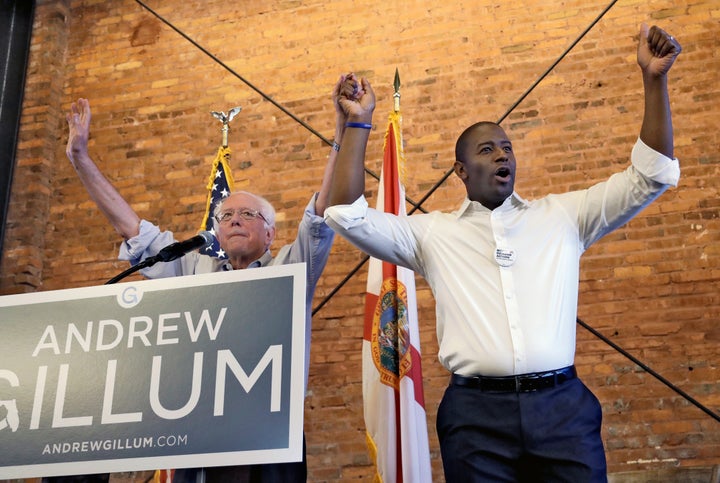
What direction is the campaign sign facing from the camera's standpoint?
toward the camera

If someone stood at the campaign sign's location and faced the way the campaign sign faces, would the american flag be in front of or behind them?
behind

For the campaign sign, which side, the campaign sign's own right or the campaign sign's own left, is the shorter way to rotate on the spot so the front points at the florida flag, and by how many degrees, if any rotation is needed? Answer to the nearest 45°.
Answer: approximately 135° to the campaign sign's own left

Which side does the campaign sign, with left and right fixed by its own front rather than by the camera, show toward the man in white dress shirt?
left

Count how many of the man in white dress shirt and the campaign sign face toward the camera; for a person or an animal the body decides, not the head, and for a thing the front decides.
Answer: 2

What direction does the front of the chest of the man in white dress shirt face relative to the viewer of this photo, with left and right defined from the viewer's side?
facing the viewer

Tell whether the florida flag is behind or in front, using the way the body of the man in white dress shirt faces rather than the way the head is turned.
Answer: behind

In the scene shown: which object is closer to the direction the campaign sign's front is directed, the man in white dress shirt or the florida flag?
the man in white dress shirt

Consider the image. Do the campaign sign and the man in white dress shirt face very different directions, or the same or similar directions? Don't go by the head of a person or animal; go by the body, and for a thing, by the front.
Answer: same or similar directions
